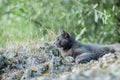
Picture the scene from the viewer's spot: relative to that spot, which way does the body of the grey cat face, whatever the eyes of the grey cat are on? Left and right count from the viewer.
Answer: facing to the left of the viewer
